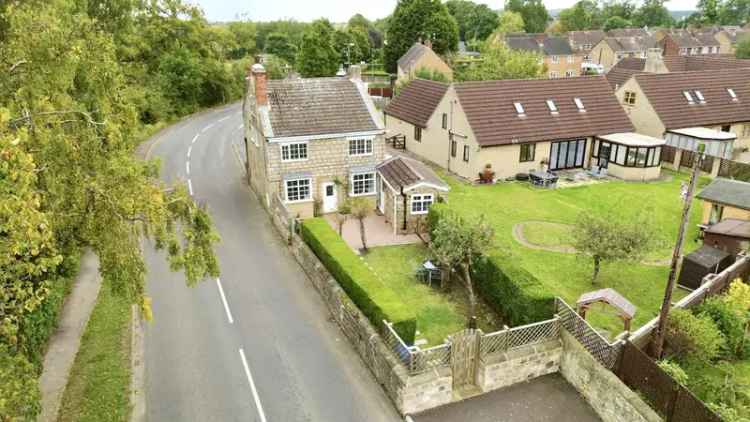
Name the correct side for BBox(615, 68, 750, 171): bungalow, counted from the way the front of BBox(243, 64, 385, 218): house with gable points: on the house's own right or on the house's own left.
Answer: on the house's own left

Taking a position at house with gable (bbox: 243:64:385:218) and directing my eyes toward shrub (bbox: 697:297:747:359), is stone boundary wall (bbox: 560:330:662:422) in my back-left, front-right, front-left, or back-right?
front-right

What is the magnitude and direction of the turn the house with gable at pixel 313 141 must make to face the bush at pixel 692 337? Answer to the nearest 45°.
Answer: approximately 45° to its left

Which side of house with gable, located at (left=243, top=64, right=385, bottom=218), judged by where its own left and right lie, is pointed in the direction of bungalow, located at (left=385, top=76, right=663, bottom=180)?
left

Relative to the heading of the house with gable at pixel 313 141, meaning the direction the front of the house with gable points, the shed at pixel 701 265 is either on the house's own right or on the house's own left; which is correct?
on the house's own left

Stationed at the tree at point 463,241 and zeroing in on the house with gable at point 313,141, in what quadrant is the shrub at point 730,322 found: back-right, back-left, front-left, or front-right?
back-right

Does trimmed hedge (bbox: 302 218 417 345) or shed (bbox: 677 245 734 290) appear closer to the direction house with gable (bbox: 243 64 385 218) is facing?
the trimmed hedge

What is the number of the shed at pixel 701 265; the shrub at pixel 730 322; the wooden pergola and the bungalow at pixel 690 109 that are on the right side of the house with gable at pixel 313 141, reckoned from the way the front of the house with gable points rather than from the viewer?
0

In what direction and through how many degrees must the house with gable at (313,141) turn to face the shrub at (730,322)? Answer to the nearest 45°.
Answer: approximately 45° to its left

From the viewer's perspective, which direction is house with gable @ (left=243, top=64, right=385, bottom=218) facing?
toward the camera

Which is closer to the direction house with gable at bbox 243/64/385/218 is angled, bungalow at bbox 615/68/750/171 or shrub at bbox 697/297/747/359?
the shrub

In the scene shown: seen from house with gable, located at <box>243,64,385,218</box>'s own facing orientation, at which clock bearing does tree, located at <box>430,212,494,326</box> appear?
The tree is roughly at 11 o'clock from the house with gable.

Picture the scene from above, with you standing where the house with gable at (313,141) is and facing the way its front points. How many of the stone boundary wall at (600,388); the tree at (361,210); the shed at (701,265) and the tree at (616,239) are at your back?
0

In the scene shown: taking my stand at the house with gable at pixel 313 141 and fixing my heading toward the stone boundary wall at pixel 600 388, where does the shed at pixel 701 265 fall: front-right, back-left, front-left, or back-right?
front-left

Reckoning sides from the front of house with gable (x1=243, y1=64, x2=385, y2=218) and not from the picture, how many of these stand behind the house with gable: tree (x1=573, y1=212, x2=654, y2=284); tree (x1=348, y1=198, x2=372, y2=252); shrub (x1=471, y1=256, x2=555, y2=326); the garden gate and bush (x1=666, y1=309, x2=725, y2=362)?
0

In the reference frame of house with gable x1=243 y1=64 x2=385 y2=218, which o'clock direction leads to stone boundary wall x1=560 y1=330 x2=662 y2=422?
The stone boundary wall is roughly at 11 o'clock from the house with gable.

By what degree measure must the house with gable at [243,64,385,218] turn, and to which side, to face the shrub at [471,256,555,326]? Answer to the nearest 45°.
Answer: approximately 45° to its left

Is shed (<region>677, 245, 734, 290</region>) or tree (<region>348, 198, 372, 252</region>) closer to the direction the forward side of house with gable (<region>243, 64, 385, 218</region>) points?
the tree

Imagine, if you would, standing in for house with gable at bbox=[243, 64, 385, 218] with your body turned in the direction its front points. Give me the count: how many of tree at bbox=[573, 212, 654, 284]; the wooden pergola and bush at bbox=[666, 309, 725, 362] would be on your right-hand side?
0

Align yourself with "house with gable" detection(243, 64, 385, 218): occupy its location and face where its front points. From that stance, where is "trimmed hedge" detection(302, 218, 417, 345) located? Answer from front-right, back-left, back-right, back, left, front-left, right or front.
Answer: front
